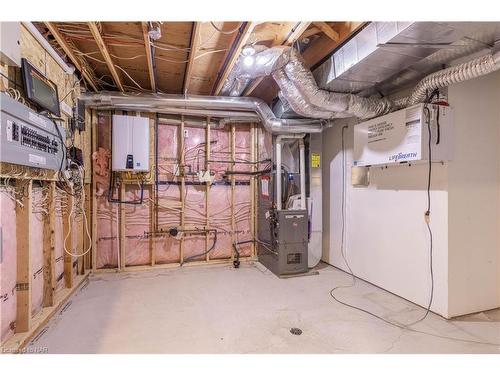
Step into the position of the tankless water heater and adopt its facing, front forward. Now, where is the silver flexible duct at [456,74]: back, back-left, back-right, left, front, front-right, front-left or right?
front-left

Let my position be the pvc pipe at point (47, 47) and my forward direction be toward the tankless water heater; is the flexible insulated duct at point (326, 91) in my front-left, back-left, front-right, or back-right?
front-right

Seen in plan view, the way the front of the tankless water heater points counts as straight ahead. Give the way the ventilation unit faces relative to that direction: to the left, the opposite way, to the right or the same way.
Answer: to the right

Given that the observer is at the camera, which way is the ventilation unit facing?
facing the viewer and to the left of the viewer

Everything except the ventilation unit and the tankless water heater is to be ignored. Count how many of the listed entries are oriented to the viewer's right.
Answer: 0

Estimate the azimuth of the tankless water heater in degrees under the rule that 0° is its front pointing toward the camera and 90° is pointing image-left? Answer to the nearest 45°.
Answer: approximately 0°

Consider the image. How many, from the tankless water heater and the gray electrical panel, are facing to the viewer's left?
0

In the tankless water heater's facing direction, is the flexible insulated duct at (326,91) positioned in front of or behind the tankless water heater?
in front

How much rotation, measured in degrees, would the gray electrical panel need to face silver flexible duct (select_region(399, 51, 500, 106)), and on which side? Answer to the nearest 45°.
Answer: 0° — it already faces it

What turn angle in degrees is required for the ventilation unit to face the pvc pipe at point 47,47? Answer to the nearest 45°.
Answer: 0° — it already faces it

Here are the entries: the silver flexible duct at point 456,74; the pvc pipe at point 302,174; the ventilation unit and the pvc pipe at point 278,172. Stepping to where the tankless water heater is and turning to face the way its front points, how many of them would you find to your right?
0

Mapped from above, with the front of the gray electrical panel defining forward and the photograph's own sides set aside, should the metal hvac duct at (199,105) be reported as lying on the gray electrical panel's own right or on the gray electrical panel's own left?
on the gray electrical panel's own left

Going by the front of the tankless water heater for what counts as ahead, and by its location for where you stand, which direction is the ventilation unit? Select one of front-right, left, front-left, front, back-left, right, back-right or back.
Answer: front-left

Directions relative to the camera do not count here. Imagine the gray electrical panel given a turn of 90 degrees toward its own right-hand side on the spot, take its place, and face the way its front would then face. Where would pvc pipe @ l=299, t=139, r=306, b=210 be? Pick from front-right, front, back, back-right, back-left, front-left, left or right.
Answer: back-left

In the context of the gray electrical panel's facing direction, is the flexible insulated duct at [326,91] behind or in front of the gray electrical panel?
in front

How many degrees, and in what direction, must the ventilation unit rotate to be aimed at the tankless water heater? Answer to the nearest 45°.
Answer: approximately 45° to its right

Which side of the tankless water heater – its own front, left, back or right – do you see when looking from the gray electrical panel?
front

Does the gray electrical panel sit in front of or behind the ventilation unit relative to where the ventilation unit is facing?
in front
